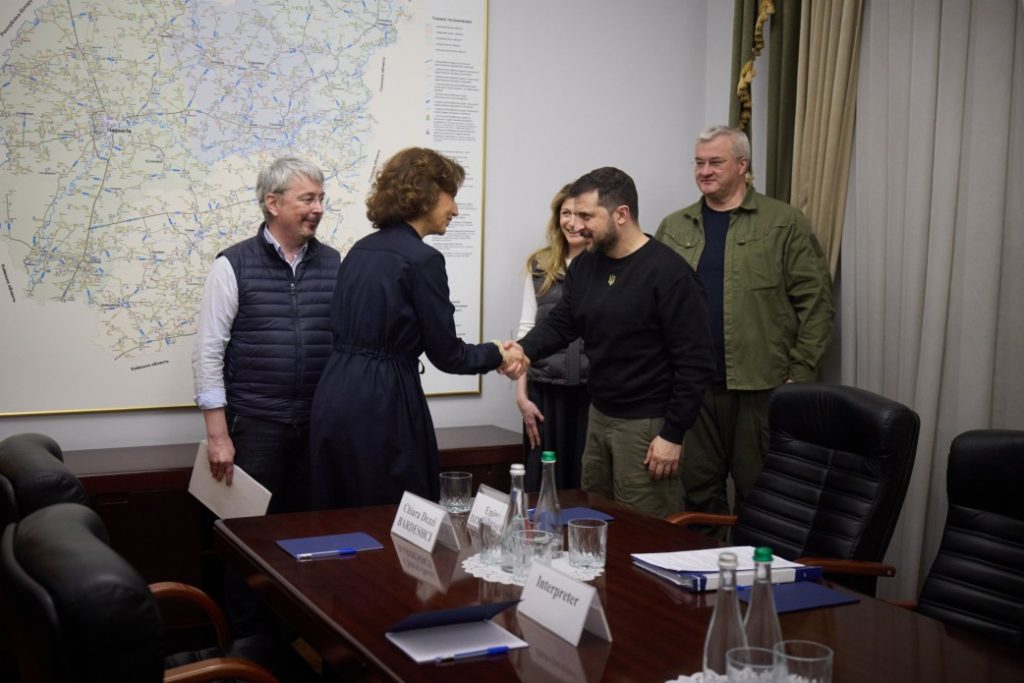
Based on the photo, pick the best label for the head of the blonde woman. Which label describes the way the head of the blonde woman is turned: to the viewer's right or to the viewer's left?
to the viewer's left

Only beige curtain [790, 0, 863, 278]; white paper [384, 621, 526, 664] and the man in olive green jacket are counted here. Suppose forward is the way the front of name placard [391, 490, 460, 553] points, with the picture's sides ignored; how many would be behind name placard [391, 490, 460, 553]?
2

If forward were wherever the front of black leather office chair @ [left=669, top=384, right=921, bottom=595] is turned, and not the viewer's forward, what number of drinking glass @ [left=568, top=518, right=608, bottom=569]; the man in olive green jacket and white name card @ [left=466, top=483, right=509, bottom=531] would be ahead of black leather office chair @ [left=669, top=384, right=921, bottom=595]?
2

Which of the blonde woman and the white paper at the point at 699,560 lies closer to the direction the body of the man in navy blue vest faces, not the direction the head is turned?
the white paper

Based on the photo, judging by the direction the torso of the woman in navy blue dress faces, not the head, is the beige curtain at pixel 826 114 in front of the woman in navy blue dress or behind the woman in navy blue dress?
in front

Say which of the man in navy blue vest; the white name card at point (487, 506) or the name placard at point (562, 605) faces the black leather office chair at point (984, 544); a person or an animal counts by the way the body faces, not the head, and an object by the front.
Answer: the man in navy blue vest

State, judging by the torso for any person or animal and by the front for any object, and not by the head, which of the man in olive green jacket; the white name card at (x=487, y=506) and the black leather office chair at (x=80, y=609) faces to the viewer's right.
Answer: the black leather office chair

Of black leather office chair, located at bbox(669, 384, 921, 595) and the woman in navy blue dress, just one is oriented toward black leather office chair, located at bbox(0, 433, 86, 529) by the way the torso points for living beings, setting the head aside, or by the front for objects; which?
black leather office chair, located at bbox(669, 384, 921, 595)

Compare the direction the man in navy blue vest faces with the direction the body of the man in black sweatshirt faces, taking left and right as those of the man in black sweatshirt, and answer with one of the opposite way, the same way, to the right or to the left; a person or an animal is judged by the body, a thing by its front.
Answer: to the left

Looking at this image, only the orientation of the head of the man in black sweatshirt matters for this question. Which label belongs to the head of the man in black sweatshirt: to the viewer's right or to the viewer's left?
to the viewer's left
